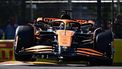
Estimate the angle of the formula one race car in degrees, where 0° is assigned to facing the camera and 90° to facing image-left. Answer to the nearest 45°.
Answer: approximately 0°
